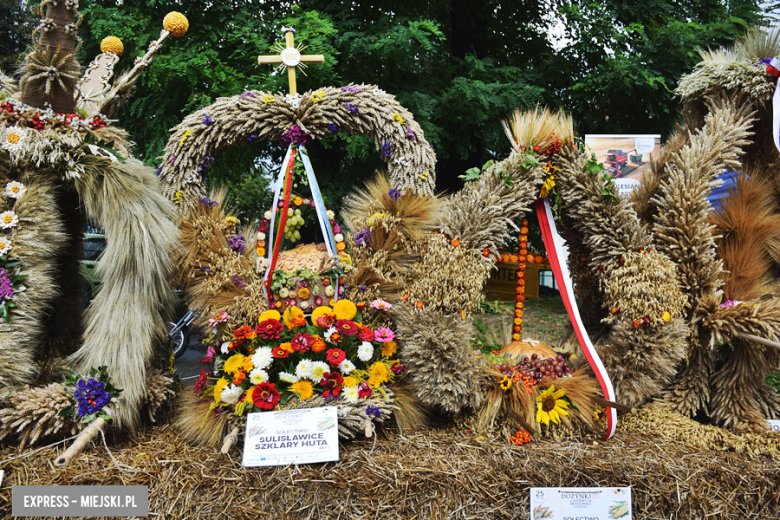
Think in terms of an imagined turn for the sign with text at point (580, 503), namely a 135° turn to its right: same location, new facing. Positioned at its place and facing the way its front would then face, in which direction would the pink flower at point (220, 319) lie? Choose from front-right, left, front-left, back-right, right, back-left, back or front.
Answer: front-left

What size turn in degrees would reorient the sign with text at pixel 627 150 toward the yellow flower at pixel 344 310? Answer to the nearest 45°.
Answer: approximately 45° to its right

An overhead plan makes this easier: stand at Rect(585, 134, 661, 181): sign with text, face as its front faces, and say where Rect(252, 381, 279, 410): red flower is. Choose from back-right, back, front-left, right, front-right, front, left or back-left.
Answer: front-right

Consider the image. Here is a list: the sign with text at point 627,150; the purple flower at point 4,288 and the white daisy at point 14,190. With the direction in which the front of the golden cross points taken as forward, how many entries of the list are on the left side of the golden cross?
1

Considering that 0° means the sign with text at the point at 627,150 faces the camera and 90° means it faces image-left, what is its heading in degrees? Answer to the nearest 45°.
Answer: approximately 0°

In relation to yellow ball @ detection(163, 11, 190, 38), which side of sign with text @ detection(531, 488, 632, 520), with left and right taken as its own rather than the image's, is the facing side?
right

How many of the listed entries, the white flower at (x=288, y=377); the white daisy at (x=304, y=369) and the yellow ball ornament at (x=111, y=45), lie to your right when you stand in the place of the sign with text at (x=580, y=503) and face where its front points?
3

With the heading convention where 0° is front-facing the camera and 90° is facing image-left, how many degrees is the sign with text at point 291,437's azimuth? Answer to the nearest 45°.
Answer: approximately 0°
